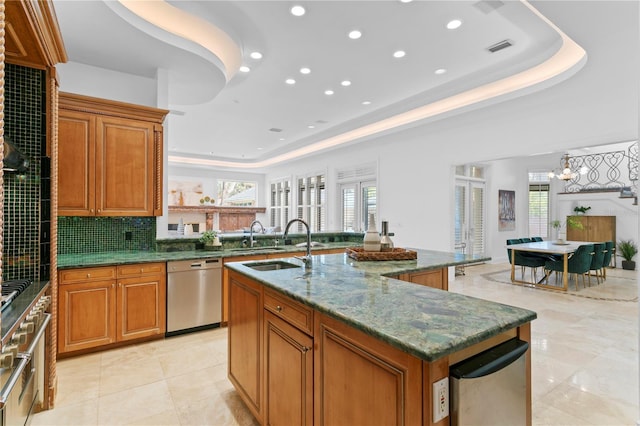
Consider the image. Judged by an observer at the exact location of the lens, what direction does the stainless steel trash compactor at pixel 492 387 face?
facing the viewer and to the right of the viewer

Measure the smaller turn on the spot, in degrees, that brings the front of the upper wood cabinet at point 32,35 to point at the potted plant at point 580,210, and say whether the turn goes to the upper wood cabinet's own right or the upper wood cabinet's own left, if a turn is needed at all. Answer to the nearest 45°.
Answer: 0° — it already faces it

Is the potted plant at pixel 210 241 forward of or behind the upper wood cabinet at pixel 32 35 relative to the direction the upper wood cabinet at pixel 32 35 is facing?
forward

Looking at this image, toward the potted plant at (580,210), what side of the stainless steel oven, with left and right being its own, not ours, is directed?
front

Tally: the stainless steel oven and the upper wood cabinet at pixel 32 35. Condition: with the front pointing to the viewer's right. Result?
2

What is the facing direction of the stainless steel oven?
to the viewer's right

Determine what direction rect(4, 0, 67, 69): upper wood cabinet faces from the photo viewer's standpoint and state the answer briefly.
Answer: facing to the right of the viewer

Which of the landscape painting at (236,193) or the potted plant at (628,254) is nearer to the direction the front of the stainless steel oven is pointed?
the potted plant

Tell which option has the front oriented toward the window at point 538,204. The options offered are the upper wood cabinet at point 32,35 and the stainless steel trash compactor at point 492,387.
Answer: the upper wood cabinet

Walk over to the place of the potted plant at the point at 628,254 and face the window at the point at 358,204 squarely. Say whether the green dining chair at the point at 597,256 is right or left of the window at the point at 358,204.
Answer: left
